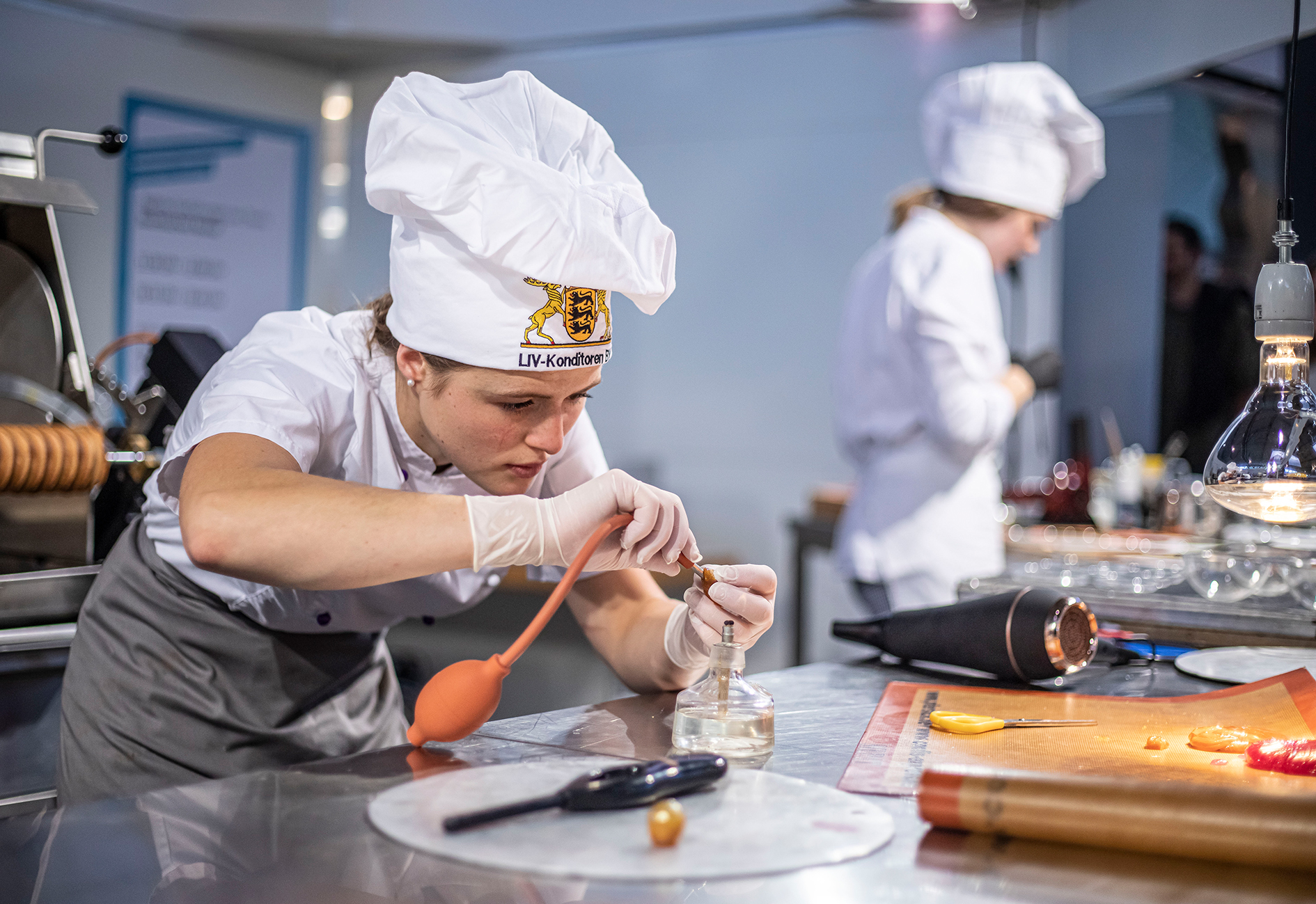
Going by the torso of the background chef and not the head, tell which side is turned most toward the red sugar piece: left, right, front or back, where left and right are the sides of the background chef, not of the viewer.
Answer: right

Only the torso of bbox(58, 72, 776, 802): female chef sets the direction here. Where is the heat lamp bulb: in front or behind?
in front

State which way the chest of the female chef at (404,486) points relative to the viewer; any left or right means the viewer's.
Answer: facing the viewer and to the right of the viewer

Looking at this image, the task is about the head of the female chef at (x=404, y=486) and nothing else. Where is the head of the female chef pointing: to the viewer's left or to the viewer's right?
to the viewer's right

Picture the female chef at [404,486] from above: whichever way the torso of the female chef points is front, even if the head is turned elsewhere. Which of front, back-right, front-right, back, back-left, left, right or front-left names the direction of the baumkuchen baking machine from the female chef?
back

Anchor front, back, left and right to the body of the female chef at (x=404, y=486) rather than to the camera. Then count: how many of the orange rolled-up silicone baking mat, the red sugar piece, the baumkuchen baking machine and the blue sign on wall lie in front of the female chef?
2

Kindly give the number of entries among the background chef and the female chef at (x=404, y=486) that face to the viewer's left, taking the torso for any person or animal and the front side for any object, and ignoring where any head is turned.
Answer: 0

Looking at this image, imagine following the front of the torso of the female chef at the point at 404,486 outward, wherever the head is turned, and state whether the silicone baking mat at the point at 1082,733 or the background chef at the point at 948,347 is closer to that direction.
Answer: the silicone baking mat

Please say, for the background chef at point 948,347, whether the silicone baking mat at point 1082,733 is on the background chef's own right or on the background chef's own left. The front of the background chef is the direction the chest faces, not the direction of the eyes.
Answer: on the background chef's own right

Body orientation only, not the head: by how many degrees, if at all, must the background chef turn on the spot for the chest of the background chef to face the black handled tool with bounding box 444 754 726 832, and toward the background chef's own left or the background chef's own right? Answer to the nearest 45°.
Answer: approximately 90° to the background chef's own right

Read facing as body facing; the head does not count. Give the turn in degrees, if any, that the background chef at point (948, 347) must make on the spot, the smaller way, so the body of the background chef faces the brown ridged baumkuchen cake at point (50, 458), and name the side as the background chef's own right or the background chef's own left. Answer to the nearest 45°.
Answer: approximately 135° to the background chef's own right

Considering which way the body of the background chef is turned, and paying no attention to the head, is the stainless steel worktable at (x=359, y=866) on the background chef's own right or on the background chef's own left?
on the background chef's own right

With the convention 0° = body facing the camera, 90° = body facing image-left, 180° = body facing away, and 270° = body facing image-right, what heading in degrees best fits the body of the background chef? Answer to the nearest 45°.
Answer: approximately 270°
